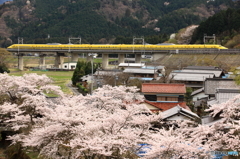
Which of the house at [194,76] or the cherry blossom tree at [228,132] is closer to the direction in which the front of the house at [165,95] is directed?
the cherry blossom tree

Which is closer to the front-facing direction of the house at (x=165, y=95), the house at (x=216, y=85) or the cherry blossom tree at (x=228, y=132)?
the cherry blossom tree

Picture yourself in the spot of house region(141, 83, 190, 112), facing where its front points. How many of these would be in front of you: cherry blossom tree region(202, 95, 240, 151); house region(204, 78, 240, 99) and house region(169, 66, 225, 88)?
1

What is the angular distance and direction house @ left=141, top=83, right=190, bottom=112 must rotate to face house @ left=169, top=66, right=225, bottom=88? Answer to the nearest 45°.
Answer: approximately 180°

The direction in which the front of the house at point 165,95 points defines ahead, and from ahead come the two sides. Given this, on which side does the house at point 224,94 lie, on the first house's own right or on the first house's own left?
on the first house's own left

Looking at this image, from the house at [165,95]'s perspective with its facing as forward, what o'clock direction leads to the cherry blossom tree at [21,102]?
The cherry blossom tree is roughly at 2 o'clock from the house.

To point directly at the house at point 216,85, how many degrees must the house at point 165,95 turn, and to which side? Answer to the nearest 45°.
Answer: approximately 135° to its left

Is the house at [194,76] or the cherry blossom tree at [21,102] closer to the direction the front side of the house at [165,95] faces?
the cherry blossom tree

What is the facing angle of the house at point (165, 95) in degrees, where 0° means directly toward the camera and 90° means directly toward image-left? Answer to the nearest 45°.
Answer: approximately 0°

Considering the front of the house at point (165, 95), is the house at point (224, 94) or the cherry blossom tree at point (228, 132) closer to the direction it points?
the cherry blossom tree
